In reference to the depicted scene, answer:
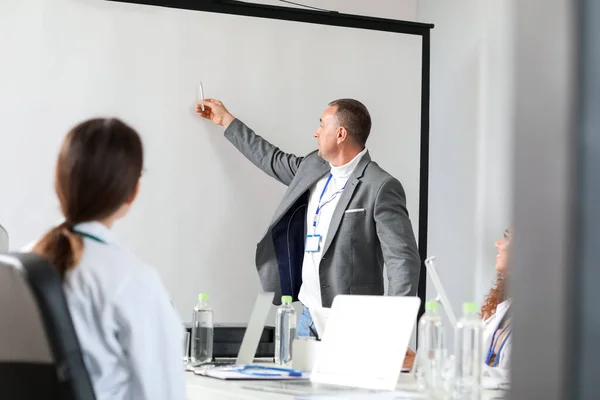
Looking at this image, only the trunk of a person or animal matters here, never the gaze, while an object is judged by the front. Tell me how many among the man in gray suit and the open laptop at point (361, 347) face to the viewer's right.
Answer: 0

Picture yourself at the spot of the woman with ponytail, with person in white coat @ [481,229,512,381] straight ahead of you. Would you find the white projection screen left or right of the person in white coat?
left

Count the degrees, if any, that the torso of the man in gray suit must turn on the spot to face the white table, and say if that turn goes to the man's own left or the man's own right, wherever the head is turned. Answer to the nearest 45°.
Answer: approximately 45° to the man's own left

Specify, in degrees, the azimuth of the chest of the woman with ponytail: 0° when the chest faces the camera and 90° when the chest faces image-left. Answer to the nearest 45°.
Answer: approximately 225°

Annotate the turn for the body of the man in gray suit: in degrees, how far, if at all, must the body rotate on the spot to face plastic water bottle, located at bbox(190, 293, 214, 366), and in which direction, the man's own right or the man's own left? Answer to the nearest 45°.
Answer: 0° — they already face it

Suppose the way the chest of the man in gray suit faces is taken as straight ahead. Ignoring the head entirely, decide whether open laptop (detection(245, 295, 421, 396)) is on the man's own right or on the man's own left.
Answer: on the man's own left

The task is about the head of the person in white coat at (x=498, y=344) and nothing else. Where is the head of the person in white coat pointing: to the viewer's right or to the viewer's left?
to the viewer's left

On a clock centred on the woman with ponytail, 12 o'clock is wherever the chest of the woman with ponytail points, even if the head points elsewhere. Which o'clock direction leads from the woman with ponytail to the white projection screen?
The white projection screen is roughly at 11 o'clock from the woman with ponytail.

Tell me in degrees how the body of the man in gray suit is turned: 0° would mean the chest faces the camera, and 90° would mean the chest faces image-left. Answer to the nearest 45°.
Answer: approximately 45°

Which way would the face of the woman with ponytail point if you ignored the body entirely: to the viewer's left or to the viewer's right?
to the viewer's right
